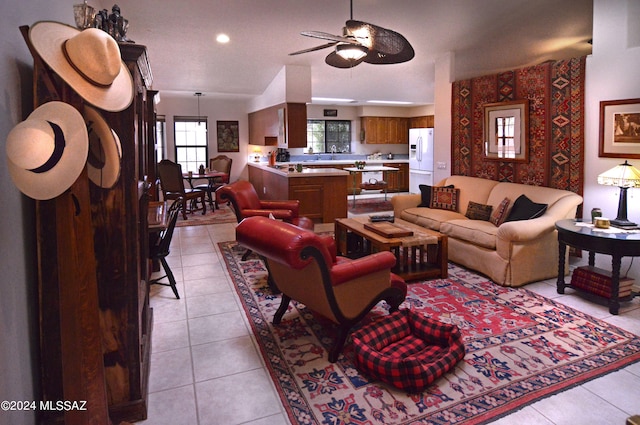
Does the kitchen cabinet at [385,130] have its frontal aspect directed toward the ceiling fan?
yes

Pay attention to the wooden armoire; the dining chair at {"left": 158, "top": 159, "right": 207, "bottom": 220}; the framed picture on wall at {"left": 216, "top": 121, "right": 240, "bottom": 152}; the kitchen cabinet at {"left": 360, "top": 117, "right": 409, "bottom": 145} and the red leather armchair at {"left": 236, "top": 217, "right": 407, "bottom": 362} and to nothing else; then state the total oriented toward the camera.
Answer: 2

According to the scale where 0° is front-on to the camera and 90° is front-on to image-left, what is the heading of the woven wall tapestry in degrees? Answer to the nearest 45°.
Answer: approximately 45°

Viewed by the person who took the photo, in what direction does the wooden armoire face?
facing to the right of the viewer
